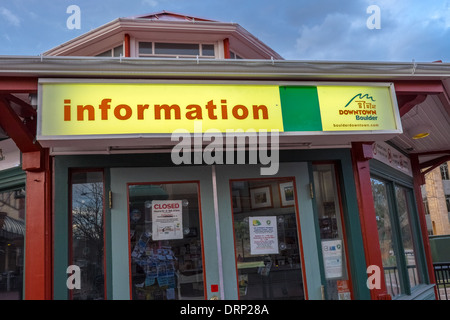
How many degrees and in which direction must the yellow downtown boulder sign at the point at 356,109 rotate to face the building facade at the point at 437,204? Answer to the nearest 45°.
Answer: approximately 180°

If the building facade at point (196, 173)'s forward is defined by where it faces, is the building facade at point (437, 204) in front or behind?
behind

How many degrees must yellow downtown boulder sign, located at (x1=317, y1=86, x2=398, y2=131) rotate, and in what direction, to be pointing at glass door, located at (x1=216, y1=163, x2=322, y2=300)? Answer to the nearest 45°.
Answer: approximately 135° to its right

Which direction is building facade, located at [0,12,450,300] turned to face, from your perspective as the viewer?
facing the viewer
